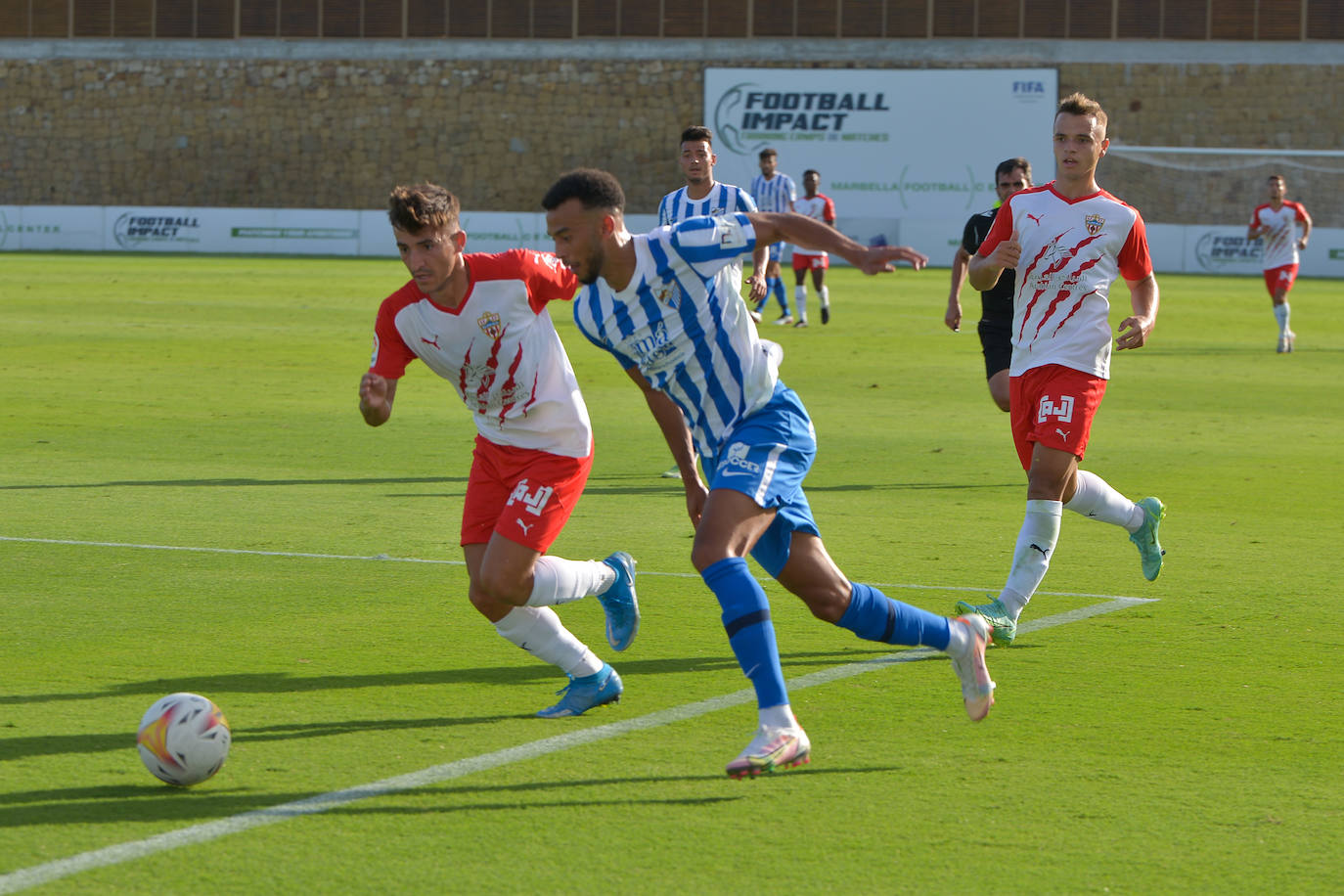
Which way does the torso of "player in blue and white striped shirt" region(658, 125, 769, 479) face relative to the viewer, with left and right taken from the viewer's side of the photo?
facing the viewer

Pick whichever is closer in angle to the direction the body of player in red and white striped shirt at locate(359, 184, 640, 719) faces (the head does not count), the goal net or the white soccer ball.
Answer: the white soccer ball

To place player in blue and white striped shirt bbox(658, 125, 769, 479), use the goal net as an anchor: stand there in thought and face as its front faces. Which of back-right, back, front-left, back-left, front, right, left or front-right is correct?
front

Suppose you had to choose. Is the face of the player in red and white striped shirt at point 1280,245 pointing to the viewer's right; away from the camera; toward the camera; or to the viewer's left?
toward the camera

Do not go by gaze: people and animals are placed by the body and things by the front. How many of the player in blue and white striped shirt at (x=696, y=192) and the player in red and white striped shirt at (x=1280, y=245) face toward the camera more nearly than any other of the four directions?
2

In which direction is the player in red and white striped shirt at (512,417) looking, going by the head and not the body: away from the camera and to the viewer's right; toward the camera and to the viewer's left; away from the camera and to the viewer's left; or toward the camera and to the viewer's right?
toward the camera and to the viewer's left

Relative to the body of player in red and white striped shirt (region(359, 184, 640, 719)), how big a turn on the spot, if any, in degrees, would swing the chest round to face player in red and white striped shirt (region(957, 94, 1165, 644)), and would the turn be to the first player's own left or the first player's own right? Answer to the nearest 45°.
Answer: approximately 180°

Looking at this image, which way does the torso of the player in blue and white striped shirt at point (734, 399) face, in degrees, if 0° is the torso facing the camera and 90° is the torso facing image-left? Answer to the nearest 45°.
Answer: approximately 45°

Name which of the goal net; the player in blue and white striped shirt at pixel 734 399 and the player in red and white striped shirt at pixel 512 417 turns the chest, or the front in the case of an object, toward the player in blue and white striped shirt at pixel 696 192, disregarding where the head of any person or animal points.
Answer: the goal net

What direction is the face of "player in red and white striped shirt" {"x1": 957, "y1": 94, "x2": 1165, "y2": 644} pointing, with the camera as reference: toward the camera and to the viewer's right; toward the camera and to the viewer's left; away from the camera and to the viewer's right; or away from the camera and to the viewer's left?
toward the camera and to the viewer's left

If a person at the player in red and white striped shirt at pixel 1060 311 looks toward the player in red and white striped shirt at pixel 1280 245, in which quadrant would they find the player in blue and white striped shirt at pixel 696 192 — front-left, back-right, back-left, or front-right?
front-left

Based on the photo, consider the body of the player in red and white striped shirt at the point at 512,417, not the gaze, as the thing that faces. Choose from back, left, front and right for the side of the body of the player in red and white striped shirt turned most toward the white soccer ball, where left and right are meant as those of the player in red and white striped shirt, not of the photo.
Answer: front
